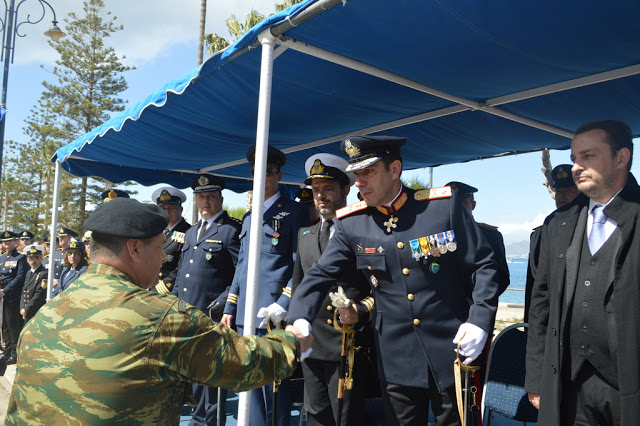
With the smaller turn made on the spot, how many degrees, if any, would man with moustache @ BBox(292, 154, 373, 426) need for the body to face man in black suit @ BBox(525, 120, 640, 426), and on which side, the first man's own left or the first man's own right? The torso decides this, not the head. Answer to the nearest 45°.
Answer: approximately 45° to the first man's own left

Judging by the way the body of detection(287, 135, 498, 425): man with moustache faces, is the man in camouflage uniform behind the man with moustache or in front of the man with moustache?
in front

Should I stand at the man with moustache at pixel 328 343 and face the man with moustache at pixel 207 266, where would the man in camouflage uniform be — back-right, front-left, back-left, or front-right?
back-left

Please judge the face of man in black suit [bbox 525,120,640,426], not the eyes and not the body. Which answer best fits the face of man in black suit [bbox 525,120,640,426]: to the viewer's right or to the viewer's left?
to the viewer's left

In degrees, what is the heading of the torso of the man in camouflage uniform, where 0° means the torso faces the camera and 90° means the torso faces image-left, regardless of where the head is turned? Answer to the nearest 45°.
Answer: approximately 225°

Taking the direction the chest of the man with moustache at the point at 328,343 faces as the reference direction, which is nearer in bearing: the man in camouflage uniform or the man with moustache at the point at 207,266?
the man in camouflage uniform

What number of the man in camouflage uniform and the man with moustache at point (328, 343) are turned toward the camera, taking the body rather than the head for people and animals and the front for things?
1

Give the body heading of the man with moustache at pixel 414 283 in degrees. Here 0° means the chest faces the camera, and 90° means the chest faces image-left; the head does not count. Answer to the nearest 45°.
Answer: approximately 45°

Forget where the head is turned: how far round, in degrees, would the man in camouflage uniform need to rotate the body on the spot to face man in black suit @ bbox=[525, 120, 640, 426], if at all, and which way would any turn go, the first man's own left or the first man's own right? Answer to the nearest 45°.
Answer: approximately 45° to the first man's own right

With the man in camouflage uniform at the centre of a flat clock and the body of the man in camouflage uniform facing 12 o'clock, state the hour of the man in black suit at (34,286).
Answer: The man in black suit is roughly at 10 o'clock from the man in camouflage uniform.

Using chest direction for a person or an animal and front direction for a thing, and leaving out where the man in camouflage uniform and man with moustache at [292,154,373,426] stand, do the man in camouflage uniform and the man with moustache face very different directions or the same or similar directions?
very different directions
